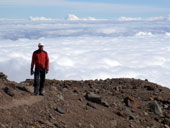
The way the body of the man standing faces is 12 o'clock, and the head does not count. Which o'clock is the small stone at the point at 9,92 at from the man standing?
The small stone is roughly at 2 o'clock from the man standing.

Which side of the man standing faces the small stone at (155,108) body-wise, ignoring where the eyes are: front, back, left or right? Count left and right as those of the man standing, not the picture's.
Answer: left

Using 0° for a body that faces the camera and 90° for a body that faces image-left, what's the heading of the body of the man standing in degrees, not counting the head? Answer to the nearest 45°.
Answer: approximately 0°

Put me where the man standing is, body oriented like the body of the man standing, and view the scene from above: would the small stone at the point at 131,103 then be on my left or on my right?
on my left

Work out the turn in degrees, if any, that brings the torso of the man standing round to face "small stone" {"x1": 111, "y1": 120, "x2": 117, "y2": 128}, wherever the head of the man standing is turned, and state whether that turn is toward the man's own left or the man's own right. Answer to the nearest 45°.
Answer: approximately 90° to the man's own left
